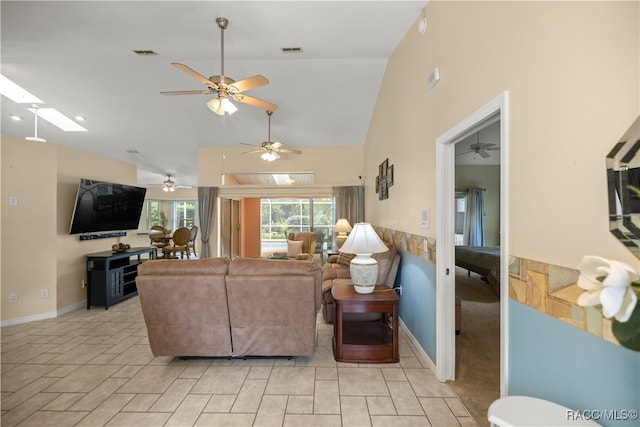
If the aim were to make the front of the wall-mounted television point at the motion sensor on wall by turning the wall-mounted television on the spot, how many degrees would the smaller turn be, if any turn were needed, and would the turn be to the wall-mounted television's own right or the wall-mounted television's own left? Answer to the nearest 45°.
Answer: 0° — it already faces it

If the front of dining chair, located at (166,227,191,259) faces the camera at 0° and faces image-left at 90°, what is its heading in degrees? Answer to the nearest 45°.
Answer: approximately 135°

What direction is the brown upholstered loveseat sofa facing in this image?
away from the camera

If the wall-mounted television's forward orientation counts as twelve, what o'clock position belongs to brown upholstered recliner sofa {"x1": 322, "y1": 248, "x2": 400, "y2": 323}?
The brown upholstered recliner sofa is roughly at 12 o'clock from the wall-mounted television.

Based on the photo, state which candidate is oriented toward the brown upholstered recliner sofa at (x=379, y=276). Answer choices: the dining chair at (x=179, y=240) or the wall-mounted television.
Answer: the wall-mounted television

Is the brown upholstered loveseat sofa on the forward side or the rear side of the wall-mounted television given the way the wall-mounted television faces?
on the forward side

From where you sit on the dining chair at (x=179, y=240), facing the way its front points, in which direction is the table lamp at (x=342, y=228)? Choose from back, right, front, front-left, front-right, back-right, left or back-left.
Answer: back

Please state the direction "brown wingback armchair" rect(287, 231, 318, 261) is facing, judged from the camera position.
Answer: facing the viewer and to the left of the viewer

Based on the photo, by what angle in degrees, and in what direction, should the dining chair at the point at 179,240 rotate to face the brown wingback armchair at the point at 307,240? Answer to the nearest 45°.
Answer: approximately 180°

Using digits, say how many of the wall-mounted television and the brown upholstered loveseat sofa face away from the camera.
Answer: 1

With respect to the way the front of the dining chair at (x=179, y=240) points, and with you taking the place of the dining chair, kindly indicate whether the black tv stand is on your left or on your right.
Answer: on your left

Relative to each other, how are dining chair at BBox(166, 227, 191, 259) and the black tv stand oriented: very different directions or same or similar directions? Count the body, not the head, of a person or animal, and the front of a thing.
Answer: very different directions

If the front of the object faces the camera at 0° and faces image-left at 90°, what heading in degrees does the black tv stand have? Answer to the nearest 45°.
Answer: approximately 315°

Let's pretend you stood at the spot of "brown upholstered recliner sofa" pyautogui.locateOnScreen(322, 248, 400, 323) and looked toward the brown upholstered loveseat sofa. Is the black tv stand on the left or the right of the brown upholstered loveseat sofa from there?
right
